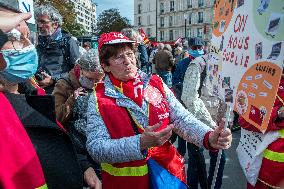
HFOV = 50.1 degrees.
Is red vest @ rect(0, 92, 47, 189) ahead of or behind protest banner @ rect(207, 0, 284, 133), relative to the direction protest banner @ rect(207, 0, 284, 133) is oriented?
ahead

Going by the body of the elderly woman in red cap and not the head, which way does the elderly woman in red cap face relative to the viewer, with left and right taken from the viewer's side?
facing the viewer and to the right of the viewer

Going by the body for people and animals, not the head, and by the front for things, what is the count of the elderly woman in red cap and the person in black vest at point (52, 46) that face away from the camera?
0

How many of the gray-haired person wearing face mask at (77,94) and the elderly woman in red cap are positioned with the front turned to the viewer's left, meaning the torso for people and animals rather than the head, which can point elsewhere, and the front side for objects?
0

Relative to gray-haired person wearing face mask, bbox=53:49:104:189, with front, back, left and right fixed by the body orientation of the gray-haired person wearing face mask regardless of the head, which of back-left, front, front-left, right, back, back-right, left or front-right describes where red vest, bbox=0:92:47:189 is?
front-right

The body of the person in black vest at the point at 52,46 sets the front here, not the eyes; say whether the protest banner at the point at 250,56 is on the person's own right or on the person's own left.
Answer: on the person's own left

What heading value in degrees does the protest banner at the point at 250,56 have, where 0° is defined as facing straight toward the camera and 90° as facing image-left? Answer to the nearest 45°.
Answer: approximately 45°

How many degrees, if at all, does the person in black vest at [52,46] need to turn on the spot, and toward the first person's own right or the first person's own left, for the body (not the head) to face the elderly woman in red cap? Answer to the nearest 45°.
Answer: approximately 45° to the first person's own left

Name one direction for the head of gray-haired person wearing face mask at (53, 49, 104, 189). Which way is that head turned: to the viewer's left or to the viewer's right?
to the viewer's right

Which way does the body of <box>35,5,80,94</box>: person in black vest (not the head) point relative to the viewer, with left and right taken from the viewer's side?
facing the viewer and to the left of the viewer

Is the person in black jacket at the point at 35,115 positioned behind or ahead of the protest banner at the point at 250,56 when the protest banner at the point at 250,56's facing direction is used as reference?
ahead

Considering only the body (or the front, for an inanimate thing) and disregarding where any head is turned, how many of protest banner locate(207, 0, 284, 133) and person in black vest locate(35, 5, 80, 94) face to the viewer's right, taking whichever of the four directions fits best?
0

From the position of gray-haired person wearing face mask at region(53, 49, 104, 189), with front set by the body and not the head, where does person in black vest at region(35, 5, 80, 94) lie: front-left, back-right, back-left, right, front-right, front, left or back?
back-left

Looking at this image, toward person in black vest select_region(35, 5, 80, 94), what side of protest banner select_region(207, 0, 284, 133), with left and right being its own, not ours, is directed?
right

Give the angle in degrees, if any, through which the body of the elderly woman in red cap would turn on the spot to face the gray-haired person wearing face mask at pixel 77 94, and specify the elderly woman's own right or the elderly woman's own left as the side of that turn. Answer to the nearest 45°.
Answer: approximately 180°
